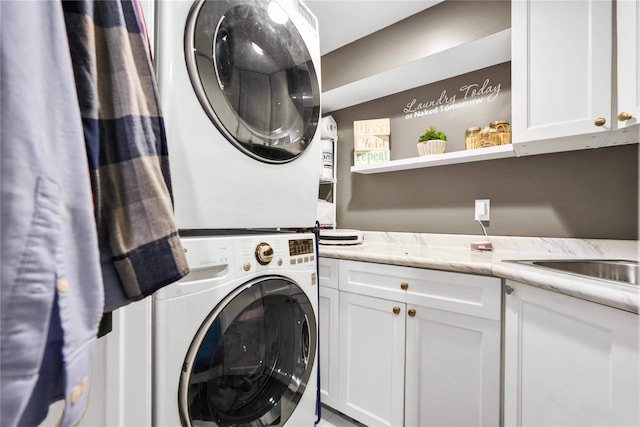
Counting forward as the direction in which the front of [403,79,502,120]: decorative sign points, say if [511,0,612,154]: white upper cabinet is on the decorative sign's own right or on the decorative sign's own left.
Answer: on the decorative sign's own left

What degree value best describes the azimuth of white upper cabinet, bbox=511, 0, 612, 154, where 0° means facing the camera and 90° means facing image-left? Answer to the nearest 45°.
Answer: approximately 45°

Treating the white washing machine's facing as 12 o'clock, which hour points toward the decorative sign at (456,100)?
The decorative sign is roughly at 10 o'clock from the white washing machine.

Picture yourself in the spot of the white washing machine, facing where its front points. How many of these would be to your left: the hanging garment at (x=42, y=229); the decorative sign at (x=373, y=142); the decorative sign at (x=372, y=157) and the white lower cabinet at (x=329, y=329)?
3

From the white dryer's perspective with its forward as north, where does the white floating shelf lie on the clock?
The white floating shelf is roughly at 10 o'clock from the white dryer.
